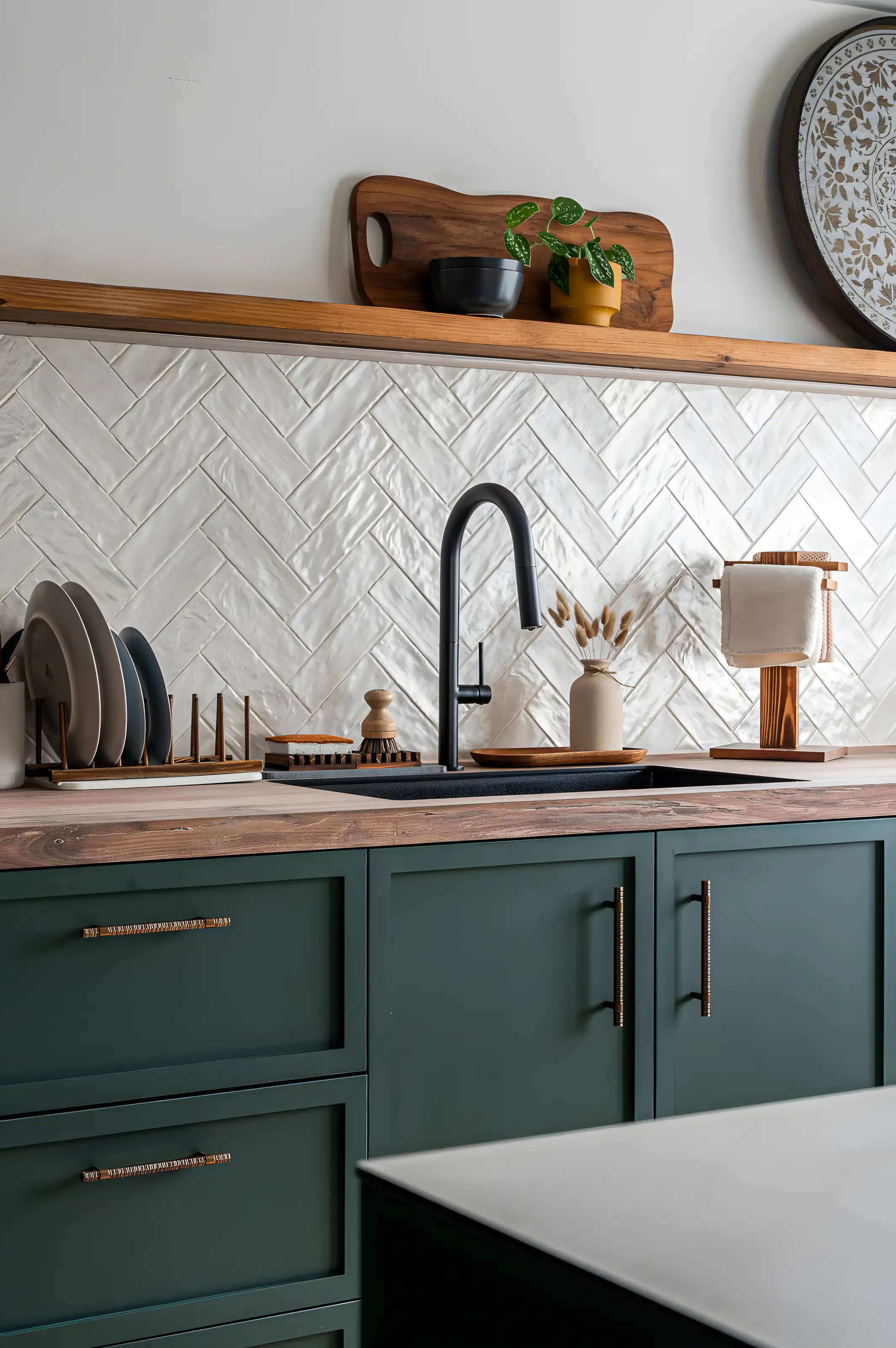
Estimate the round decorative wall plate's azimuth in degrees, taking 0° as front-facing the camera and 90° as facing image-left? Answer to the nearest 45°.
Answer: approximately 315°

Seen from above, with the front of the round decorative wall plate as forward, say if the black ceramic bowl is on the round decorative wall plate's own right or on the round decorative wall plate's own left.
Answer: on the round decorative wall plate's own right

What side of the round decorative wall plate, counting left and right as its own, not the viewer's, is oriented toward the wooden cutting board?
right

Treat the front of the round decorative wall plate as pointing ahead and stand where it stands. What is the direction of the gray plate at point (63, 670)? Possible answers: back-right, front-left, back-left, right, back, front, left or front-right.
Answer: right

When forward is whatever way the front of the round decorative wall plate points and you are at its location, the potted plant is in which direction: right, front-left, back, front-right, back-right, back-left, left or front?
right

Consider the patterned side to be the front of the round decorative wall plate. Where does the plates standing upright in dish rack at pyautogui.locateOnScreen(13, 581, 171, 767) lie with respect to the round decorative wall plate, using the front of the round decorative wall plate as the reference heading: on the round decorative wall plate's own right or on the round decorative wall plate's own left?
on the round decorative wall plate's own right

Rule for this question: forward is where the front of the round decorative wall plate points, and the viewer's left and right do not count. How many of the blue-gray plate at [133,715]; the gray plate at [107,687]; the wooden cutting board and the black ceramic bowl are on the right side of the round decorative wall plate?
4

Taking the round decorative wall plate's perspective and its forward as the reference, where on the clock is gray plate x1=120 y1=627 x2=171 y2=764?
The gray plate is roughly at 3 o'clock from the round decorative wall plate.

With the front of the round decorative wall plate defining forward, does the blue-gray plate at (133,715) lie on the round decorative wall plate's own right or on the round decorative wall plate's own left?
on the round decorative wall plate's own right

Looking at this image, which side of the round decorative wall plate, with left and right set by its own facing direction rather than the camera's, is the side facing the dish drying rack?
right
